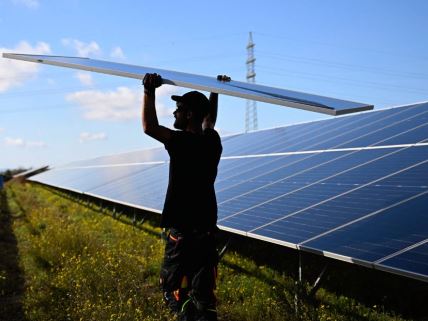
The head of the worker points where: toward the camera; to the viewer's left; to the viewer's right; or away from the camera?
to the viewer's left

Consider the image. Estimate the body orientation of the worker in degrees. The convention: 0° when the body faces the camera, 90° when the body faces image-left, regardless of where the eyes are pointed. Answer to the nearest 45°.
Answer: approximately 135°
